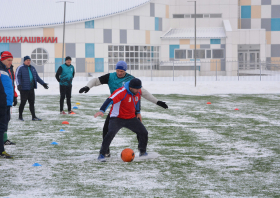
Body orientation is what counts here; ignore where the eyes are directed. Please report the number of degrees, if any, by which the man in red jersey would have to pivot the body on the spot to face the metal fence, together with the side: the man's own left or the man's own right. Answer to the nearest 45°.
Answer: approximately 135° to the man's own left

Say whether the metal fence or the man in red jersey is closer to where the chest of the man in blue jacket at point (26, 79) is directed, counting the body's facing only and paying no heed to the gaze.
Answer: the man in red jersey

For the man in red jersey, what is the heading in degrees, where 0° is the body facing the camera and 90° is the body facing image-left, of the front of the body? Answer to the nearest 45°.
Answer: approximately 315°

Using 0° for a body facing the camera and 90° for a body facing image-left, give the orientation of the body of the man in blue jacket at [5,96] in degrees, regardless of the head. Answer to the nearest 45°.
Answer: approximately 270°

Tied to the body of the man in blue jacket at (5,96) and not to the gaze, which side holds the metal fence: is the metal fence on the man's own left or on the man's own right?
on the man's own left

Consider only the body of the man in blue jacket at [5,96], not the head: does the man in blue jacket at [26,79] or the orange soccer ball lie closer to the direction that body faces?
the orange soccer ball

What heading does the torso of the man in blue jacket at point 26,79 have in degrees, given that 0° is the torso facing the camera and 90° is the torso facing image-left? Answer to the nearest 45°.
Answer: approximately 315°

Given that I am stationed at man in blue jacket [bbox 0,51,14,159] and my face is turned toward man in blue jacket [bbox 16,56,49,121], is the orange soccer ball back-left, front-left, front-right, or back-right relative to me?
back-right

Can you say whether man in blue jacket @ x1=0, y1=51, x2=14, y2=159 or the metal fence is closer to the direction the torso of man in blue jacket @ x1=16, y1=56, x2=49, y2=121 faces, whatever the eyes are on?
the man in blue jacket
